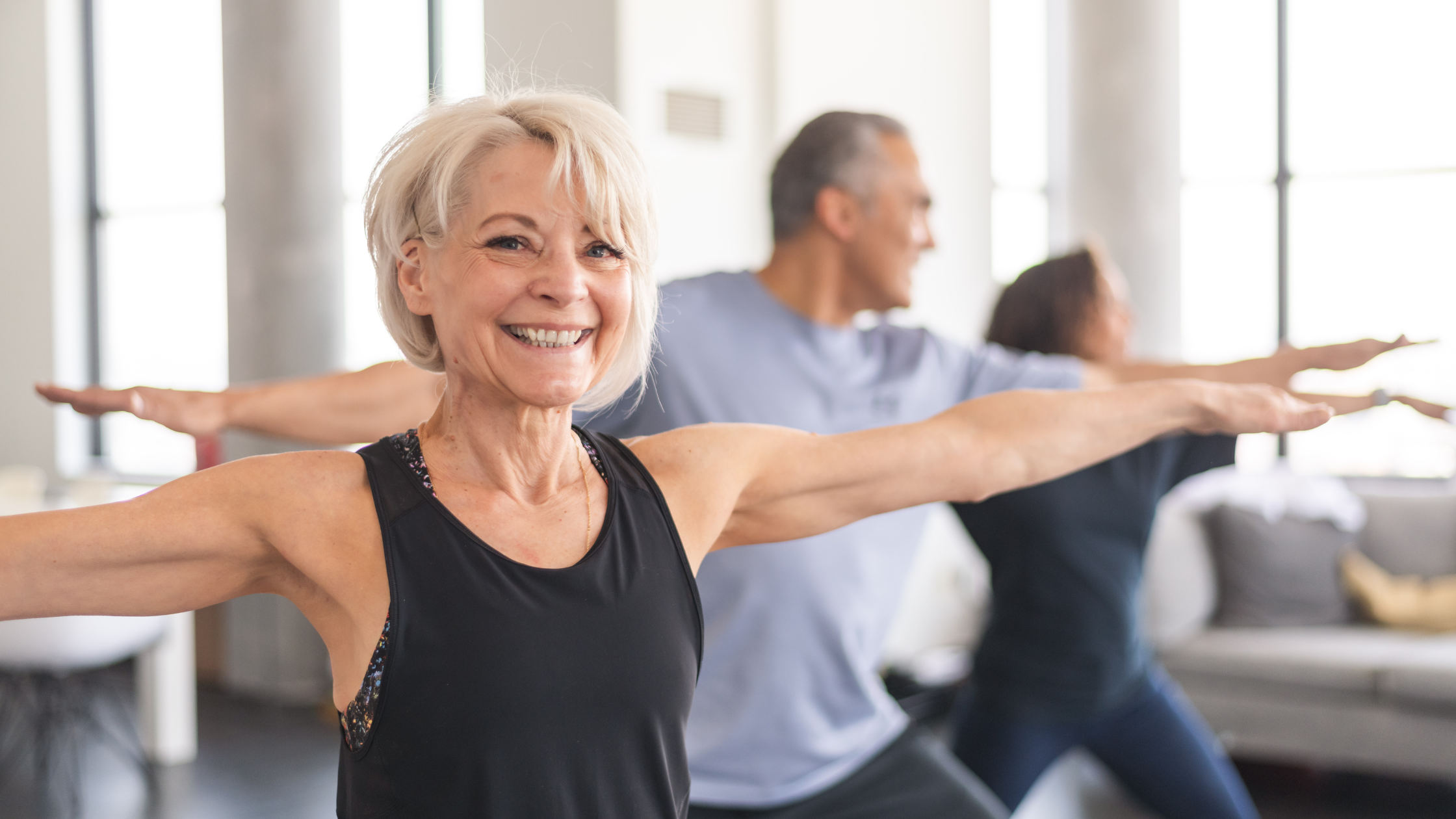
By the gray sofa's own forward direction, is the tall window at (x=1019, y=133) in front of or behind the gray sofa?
behind

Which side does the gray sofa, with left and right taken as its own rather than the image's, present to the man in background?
front

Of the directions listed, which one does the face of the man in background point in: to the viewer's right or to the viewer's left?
to the viewer's right

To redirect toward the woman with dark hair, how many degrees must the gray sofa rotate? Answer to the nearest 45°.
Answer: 0° — it already faces them

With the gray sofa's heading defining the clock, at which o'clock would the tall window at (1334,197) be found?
The tall window is roughly at 6 o'clock from the gray sofa.

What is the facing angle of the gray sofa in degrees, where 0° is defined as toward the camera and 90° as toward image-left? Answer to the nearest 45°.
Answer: approximately 0°

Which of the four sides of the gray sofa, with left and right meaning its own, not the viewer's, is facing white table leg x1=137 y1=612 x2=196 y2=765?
right

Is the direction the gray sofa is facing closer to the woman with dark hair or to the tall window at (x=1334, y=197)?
the woman with dark hair
